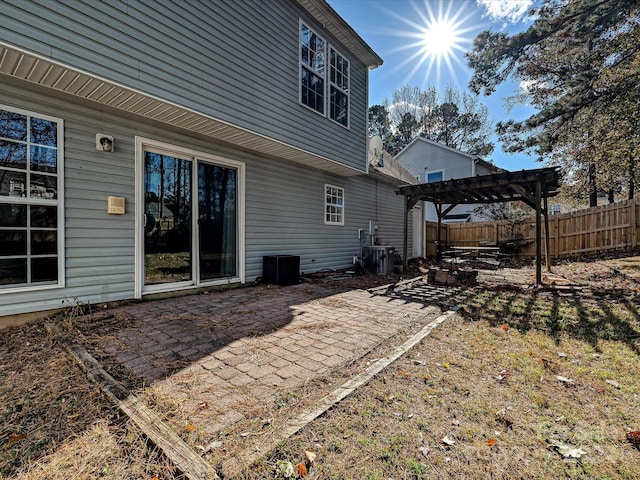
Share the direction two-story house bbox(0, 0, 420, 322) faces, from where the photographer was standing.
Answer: facing away from the viewer and to the left of the viewer

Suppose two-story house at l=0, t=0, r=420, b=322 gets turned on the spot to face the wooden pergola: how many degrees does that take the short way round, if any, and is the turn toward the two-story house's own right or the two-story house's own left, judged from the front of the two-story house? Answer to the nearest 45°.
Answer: approximately 135° to the two-story house's own right

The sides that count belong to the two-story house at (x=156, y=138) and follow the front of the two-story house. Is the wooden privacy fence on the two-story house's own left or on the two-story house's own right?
on the two-story house's own right
